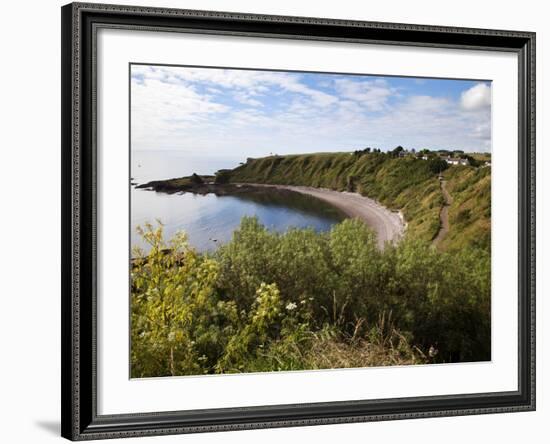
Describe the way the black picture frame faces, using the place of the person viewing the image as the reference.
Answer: facing the viewer and to the right of the viewer
